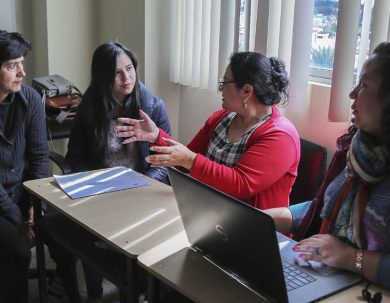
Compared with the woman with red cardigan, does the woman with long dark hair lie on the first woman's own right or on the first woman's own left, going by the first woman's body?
on the first woman's own right

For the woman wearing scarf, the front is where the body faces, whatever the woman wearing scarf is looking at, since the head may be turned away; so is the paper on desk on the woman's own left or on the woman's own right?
on the woman's own right

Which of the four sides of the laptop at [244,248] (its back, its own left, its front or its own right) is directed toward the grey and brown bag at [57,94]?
left

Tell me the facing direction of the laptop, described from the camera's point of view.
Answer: facing away from the viewer and to the right of the viewer

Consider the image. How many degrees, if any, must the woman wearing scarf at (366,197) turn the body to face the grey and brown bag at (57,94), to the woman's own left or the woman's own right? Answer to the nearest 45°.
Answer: approximately 90° to the woman's own right

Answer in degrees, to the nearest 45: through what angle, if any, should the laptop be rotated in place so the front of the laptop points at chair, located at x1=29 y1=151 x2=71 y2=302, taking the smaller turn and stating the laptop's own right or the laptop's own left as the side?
approximately 90° to the laptop's own left

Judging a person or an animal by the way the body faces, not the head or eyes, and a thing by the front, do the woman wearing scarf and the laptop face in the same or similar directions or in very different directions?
very different directions

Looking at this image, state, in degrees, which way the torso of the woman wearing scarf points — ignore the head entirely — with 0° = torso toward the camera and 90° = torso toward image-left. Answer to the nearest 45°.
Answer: approximately 45°

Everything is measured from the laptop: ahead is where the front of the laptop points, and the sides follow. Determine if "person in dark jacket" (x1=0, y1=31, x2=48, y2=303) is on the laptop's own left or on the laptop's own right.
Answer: on the laptop's own left

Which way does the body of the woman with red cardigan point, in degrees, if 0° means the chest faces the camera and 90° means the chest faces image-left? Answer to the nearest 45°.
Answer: approximately 45°

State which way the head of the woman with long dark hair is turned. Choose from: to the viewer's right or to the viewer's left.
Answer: to the viewer's right
